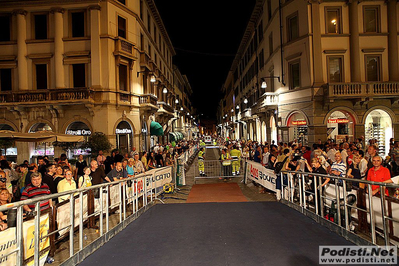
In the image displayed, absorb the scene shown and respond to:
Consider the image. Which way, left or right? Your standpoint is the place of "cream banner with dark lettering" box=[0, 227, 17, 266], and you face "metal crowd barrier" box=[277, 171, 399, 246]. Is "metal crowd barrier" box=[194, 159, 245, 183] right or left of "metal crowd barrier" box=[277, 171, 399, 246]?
left

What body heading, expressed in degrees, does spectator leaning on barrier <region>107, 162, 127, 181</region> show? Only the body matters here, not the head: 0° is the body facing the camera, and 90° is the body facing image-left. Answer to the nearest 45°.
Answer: approximately 315°

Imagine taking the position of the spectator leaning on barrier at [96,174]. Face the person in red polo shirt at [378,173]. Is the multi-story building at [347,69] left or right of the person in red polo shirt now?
left

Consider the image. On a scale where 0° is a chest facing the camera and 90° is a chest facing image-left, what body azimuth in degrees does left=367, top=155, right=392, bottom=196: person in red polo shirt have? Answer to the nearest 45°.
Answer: approximately 45°

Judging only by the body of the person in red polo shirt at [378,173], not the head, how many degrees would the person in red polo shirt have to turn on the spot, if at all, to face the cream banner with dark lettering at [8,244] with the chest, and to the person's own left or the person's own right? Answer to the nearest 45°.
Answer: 0° — they already face it

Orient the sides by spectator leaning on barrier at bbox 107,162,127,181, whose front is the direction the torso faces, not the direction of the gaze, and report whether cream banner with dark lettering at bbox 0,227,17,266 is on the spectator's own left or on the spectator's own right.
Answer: on the spectator's own right

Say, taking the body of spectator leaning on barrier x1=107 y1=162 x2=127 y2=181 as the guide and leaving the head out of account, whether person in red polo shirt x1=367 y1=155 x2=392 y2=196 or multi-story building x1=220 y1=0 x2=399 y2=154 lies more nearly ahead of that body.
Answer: the person in red polo shirt
